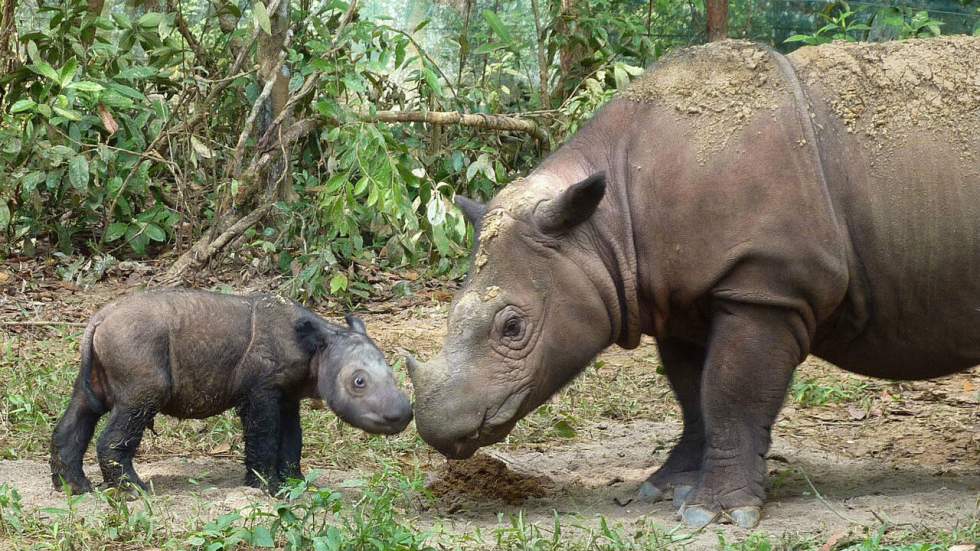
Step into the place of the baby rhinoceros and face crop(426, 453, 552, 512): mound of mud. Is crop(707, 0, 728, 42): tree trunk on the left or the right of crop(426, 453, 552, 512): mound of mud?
left

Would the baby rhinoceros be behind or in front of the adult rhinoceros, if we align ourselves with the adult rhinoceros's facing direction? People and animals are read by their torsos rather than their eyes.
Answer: in front

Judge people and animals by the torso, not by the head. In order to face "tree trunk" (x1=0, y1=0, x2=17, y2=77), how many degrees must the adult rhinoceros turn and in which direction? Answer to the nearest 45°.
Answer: approximately 45° to its right

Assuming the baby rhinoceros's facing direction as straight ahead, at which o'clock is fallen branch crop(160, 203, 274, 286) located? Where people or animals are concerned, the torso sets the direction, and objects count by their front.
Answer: The fallen branch is roughly at 9 o'clock from the baby rhinoceros.

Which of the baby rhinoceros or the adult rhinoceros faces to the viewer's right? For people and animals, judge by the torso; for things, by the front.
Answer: the baby rhinoceros

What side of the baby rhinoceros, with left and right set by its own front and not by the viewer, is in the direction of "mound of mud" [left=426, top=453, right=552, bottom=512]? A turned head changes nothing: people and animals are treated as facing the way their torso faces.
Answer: front

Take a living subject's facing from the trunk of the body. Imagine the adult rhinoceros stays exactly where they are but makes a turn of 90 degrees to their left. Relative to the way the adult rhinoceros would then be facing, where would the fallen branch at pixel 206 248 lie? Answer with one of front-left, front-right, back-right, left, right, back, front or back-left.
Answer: back-right

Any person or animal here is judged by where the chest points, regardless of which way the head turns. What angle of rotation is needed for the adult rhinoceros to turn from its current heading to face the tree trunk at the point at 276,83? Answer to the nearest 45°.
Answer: approximately 45° to its right

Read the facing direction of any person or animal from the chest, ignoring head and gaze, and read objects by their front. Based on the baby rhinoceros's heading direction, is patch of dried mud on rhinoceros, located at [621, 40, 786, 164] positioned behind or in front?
in front

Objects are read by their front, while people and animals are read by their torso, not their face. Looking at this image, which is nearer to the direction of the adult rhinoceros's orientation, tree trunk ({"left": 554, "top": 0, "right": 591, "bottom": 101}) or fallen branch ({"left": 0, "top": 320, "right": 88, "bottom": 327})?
the fallen branch

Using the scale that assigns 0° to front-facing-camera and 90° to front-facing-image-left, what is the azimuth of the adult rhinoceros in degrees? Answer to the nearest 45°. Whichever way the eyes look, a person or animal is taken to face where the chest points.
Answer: approximately 90°

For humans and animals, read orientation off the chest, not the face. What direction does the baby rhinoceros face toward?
to the viewer's right

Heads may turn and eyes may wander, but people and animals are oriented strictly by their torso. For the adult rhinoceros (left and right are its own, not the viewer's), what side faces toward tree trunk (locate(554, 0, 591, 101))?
right

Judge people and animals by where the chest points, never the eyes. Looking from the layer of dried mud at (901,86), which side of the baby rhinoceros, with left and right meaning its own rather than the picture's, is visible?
front

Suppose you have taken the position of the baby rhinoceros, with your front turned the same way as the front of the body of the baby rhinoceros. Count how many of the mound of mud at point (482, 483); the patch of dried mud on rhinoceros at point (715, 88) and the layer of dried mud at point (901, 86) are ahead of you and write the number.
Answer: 3

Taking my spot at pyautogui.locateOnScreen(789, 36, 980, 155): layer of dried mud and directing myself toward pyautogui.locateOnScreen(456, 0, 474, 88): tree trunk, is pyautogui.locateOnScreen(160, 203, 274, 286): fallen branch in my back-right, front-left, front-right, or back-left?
front-left

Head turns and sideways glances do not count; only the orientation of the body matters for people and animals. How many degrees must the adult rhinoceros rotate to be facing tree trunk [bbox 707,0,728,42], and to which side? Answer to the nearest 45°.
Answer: approximately 90° to its right
